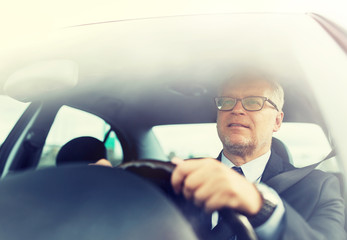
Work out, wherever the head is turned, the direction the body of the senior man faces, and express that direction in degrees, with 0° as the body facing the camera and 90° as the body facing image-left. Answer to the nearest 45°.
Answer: approximately 45°
